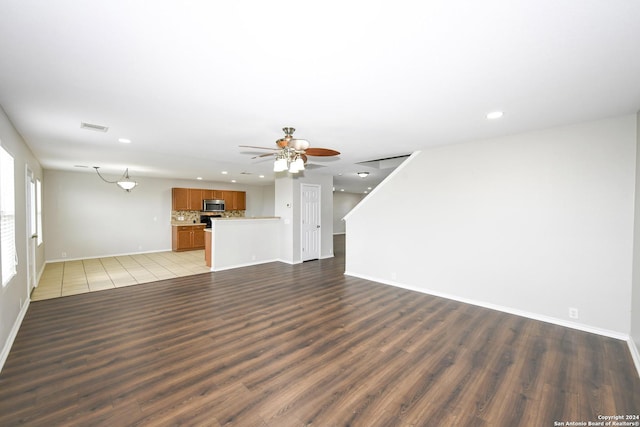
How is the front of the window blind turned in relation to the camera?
facing to the right of the viewer

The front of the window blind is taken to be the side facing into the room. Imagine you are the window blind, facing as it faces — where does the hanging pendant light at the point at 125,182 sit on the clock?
The hanging pendant light is roughly at 10 o'clock from the window blind.

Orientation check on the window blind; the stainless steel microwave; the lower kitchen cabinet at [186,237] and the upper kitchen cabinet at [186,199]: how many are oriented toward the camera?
3

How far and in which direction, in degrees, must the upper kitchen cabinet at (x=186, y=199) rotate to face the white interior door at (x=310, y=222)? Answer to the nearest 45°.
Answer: approximately 45° to its left

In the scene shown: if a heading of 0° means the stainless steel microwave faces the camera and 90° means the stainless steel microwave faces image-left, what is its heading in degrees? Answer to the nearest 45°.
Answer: approximately 0°

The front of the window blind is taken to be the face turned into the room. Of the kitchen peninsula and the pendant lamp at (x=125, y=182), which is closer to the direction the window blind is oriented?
the kitchen peninsula

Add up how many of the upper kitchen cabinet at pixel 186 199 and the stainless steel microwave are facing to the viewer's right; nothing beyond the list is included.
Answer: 0

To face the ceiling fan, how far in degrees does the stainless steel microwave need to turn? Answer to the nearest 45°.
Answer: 0° — it already faces it

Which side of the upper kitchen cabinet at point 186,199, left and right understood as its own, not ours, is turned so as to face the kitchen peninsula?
front

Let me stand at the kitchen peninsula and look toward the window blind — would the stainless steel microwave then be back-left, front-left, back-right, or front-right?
back-right

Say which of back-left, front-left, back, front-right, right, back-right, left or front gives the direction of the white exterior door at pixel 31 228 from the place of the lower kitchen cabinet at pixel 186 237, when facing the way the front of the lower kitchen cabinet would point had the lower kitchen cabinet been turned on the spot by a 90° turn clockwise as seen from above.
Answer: front-left
